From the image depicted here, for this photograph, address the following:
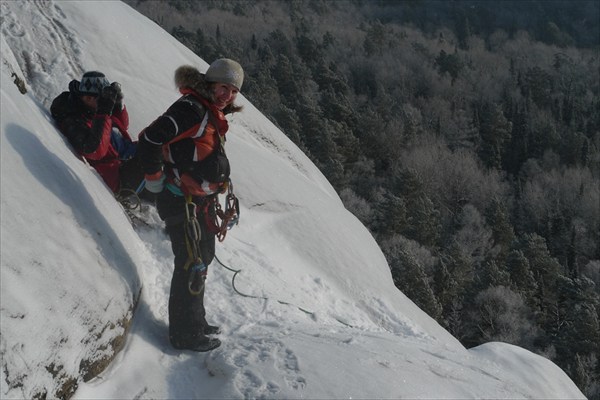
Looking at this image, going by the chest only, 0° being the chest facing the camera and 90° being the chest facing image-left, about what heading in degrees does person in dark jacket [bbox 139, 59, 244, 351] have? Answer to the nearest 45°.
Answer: approximately 270°

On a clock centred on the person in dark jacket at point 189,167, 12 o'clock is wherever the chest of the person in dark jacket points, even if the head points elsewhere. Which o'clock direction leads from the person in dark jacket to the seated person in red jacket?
The seated person in red jacket is roughly at 8 o'clock from the person in dark jacket.
